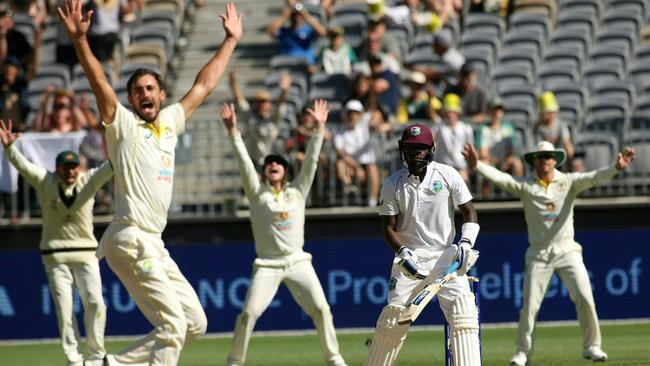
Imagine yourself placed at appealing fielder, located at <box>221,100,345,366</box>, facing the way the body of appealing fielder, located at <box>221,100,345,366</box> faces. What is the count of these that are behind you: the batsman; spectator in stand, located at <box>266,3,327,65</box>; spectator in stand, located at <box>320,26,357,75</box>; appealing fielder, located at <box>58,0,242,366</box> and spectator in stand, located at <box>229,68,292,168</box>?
3

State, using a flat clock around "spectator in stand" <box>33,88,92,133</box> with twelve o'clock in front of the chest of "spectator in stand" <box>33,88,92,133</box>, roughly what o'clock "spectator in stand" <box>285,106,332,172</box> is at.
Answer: "spectator in stand" <box>285,106,332,172</box> is roughly at 10 o'clock from "spectator in stand" <box>33,88,92,133</box>.

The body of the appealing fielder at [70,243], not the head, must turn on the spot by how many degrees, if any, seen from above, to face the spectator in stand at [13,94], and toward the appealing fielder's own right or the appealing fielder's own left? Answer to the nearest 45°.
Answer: approximately 180°

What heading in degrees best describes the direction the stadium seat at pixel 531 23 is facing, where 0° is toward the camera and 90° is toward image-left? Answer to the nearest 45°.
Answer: approximately 0°

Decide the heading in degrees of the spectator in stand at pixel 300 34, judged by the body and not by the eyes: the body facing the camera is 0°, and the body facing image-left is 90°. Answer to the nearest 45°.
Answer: approximately 0°

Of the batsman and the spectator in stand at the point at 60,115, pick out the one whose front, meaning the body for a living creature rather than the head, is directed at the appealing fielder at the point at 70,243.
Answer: the spectator in stand
